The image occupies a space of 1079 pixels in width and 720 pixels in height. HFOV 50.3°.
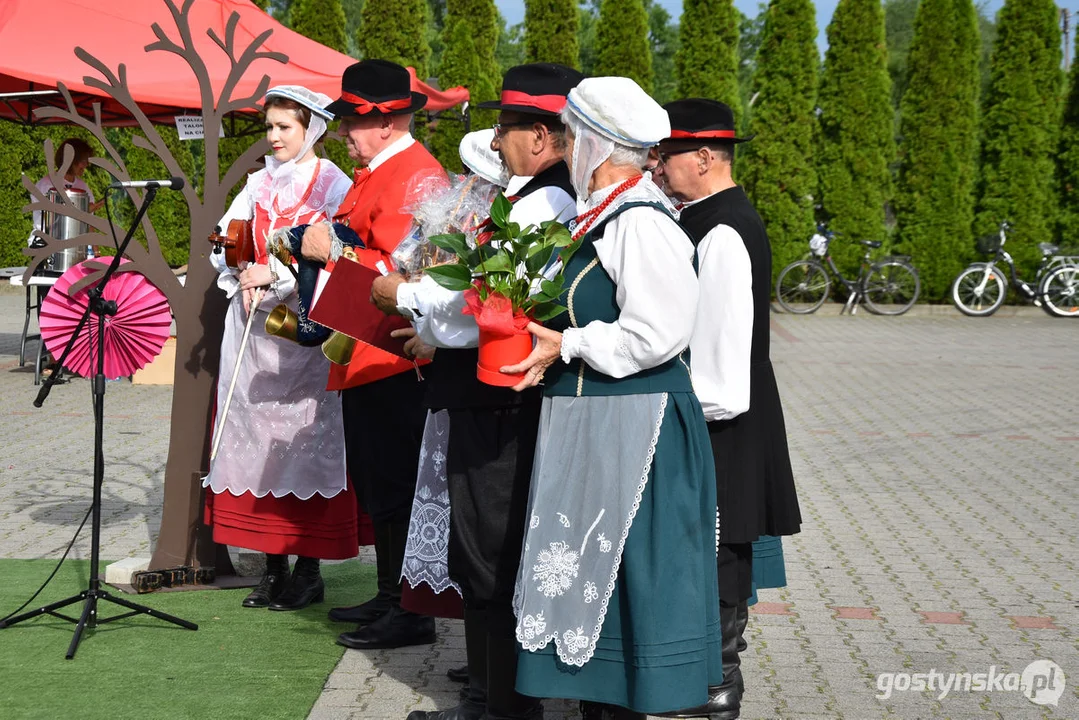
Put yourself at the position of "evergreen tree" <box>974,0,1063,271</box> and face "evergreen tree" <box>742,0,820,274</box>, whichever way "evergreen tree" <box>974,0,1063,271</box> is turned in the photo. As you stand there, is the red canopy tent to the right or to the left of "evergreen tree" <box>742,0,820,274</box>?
left

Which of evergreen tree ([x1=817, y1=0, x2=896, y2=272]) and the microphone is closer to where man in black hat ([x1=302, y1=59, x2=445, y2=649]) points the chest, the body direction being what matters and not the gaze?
the microphone

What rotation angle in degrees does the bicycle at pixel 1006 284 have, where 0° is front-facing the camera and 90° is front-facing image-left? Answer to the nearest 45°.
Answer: approximately 90°

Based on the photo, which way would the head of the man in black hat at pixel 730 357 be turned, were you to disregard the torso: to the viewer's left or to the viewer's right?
to the viewer's left

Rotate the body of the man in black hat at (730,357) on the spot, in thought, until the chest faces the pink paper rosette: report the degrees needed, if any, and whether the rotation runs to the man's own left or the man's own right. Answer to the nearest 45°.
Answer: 0° — they already face it

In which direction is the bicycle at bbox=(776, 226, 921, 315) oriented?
to the viewer's left

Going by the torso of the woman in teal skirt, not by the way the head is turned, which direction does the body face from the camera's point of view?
to the viewer's left

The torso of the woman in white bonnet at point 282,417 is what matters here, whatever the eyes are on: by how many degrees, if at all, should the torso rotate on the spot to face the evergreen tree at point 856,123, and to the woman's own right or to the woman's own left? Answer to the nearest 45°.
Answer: approximately 180°

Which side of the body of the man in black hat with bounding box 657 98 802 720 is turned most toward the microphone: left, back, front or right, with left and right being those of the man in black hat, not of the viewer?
front

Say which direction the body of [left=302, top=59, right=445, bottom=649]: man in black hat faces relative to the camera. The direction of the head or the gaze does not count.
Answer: to the viewer's left

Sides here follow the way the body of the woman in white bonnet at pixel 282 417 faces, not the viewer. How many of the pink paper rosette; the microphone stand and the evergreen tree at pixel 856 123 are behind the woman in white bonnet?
1

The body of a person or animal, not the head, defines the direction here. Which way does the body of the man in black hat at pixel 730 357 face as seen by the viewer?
to the viewer's left

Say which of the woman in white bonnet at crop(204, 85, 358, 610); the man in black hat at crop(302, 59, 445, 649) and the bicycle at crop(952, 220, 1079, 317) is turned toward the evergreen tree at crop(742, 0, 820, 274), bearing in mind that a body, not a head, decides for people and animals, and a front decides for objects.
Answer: the bicycle

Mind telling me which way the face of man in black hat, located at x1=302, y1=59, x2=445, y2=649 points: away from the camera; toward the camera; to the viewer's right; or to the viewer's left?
to the viewer's left

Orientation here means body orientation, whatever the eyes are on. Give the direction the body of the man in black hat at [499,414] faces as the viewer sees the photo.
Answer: to the viewer's left

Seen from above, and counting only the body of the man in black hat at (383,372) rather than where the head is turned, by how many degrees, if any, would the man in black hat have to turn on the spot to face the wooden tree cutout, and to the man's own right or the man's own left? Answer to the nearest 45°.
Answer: approximately 45° to the man's own right
